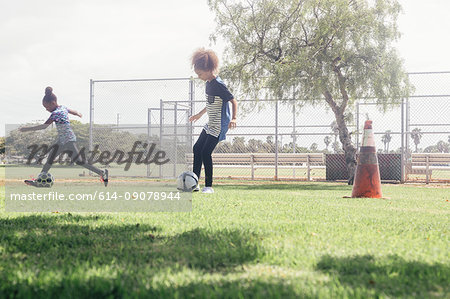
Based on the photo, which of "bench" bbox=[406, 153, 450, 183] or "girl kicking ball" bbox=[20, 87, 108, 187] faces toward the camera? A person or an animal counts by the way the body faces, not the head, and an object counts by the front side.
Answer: the bench

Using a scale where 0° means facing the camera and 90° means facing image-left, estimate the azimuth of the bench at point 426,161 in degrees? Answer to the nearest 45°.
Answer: approximately 0°

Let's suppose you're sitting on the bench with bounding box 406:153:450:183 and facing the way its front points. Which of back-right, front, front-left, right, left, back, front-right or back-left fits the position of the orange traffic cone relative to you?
front

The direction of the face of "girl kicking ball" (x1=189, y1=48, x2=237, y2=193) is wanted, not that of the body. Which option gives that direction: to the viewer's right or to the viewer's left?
to the viewer's left

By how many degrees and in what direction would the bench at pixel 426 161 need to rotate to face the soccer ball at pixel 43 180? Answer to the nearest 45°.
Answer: approximately 45° to its right

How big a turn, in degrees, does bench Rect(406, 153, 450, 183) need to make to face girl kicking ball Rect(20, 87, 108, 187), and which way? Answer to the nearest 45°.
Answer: approximately 45° to its right

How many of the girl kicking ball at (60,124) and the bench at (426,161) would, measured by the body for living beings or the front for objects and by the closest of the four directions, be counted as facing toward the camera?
1
